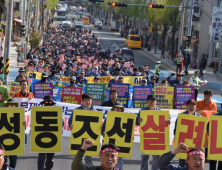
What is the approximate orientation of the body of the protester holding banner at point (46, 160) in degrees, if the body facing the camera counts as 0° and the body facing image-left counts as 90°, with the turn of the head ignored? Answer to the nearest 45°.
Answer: approximately 0°

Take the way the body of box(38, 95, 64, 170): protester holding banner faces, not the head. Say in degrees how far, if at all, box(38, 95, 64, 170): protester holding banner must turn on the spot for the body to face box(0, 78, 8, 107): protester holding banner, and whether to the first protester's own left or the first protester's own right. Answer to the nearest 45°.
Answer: approximately 180°

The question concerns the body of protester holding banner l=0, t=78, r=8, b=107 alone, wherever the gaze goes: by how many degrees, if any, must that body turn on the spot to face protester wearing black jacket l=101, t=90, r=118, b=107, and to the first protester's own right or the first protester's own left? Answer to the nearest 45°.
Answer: approximately 45° to the first protester's own left

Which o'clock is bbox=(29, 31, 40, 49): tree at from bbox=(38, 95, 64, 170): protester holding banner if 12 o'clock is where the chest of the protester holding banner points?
The tree is roughly at 6 o'clock from the protester holding banner.

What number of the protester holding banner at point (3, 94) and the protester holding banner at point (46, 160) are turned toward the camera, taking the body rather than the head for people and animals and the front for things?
2

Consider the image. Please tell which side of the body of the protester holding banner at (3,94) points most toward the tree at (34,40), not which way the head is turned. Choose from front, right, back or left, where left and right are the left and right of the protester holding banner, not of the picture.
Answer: back

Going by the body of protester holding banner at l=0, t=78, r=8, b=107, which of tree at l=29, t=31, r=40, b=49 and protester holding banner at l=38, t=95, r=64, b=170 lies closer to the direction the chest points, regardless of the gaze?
the protester holding banner

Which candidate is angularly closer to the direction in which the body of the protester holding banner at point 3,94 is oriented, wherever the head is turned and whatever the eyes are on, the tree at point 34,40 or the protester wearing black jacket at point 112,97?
the protester wearing black jacket
